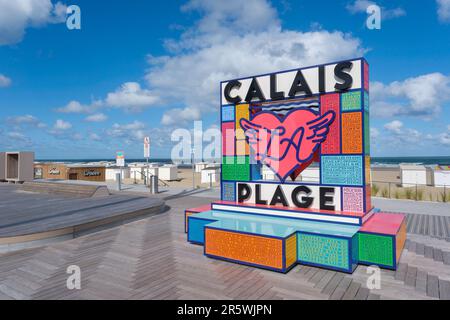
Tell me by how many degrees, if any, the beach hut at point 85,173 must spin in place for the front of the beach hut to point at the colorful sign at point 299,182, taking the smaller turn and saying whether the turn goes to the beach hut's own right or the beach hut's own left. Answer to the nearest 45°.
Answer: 0° — it already faces it

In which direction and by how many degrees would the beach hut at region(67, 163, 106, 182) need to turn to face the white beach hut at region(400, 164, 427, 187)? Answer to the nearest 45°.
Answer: approximately 45° to its left

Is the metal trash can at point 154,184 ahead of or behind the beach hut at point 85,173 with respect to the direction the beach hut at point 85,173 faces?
ahead

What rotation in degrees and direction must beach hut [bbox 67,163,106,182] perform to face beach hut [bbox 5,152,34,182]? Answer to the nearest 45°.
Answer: approximately 45° to its right

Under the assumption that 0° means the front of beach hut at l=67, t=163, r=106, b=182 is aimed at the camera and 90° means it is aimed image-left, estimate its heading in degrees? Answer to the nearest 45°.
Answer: approximately 0°

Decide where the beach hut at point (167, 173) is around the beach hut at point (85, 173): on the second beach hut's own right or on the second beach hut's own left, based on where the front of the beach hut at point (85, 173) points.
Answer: on the second beach hut's own left
